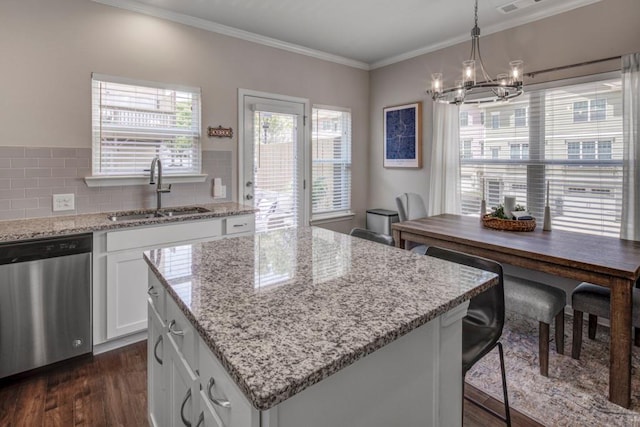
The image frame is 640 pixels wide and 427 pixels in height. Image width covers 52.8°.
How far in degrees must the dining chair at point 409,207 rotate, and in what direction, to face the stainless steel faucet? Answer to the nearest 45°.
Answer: approximately 90° to its right

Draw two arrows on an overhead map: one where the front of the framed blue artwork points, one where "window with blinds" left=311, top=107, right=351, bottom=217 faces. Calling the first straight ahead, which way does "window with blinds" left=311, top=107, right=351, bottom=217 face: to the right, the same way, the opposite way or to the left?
to the left

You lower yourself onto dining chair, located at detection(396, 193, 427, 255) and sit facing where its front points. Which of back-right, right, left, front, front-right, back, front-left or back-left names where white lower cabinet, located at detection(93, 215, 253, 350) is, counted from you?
right

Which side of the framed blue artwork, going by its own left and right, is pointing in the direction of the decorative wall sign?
front

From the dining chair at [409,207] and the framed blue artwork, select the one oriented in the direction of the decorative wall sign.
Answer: the framed blue artwork

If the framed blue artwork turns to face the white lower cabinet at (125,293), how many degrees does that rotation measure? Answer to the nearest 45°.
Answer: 0° — it already faces it

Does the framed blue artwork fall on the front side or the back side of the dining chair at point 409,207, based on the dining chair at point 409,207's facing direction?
on the back side

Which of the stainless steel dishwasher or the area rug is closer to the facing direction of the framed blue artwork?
the stainless steel dishwasher

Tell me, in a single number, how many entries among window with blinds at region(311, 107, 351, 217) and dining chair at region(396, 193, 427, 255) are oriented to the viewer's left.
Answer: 0

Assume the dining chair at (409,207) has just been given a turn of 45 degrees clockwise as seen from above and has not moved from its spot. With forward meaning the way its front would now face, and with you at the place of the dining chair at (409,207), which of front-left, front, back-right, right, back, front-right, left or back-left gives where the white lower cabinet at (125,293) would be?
front-right
